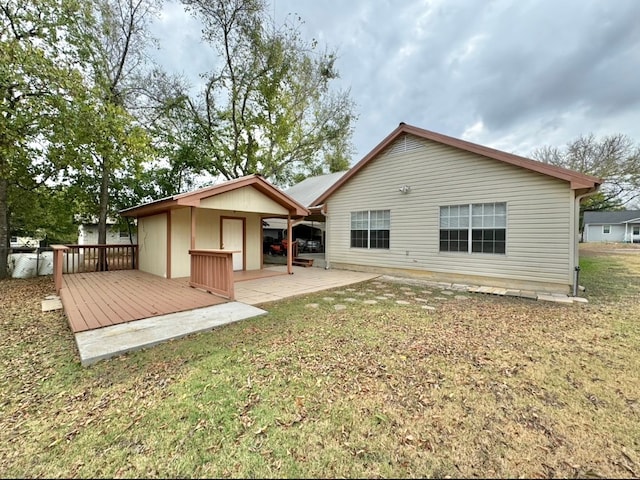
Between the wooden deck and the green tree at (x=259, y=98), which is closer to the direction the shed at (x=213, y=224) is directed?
the wooden deck

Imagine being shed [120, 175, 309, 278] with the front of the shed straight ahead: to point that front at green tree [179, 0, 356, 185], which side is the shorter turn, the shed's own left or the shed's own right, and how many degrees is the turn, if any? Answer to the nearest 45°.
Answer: approximately 135° to the shed's own left

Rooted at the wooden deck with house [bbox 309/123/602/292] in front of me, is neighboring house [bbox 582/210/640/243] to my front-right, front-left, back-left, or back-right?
front-left

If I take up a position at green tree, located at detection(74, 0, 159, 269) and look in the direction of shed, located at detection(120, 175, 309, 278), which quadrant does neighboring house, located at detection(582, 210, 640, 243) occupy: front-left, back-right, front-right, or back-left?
front-left

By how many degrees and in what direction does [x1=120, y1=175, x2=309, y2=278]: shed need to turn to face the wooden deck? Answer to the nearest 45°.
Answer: approximately 90° to its right

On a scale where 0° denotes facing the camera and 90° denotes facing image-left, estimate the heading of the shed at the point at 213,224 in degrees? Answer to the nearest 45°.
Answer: approximately 315°

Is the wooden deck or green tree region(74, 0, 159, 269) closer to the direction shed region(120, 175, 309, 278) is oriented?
the wooden deck

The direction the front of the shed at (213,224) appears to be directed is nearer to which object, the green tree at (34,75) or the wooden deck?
the wooden deck
